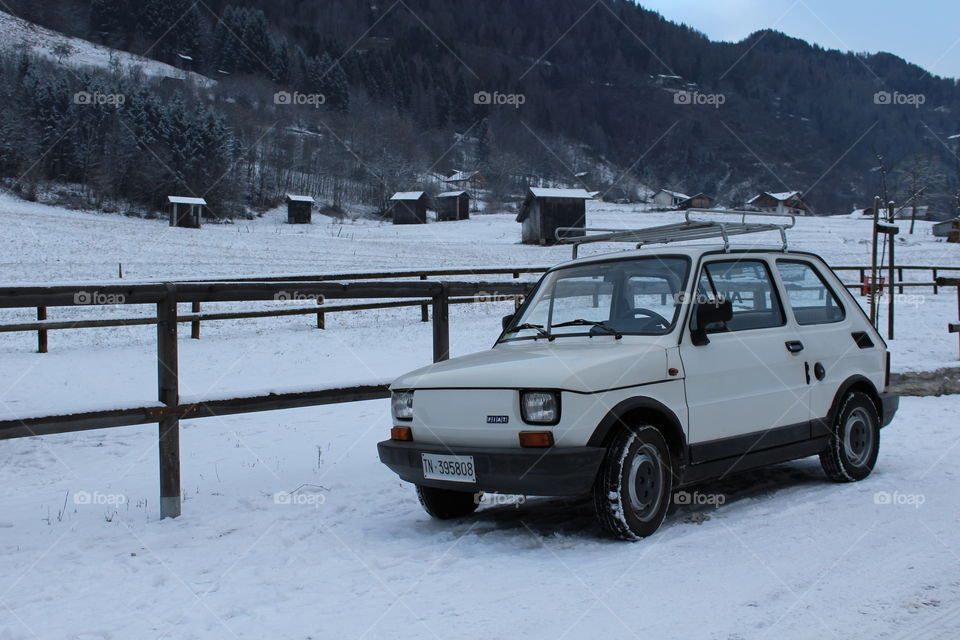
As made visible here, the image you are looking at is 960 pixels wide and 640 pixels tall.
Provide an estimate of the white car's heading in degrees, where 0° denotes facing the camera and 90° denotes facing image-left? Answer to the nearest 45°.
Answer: approximately 45°
